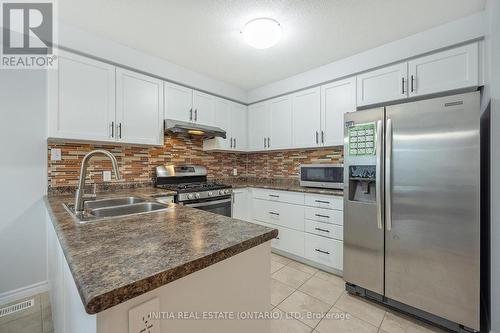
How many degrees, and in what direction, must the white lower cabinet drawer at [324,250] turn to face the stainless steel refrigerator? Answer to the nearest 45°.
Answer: approximately 90° to its left

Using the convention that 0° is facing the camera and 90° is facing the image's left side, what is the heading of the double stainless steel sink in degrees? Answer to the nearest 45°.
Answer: approximately 270°

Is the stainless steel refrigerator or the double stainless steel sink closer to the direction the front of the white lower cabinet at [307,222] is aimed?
the double stainless steel sink

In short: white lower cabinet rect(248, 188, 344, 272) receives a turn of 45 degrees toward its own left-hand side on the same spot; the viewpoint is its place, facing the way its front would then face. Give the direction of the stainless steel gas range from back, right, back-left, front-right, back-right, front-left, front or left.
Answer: right

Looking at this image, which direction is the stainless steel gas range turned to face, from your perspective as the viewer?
facing the viewer and to the right of the viewer

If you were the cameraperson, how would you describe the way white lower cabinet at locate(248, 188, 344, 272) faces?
facing the viewer and to the left of the viewer
